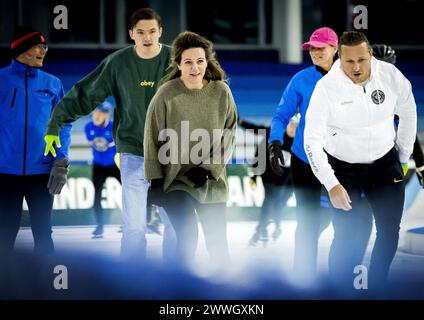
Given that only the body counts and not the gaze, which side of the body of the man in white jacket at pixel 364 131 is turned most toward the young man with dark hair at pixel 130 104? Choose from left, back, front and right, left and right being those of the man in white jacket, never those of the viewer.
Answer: right

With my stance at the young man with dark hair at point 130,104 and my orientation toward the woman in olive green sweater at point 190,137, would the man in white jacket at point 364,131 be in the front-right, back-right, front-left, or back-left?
front-left

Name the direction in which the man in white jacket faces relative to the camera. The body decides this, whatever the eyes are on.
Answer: toward the camera

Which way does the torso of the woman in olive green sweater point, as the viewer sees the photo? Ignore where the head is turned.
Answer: toward the camera

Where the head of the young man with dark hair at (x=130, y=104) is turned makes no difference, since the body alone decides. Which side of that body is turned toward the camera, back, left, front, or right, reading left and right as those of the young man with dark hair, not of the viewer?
front

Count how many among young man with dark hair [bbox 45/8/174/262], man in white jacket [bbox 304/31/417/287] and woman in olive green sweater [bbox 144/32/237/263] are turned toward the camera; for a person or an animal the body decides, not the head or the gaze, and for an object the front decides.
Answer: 3

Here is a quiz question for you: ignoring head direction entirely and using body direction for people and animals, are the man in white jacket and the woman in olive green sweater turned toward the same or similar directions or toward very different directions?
same or similar directions

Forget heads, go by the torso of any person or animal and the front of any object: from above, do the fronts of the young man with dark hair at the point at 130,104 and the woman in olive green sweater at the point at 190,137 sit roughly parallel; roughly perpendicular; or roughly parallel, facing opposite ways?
roughly parallel

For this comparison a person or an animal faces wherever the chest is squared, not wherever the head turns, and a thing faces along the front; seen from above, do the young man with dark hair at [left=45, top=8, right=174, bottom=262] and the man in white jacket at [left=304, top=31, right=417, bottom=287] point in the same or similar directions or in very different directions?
same or similar directions

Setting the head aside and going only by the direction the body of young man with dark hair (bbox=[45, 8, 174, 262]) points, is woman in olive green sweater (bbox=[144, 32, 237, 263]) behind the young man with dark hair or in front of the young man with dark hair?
in front

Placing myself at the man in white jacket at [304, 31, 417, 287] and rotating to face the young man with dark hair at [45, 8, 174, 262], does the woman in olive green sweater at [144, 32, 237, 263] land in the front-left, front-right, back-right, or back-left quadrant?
front-left

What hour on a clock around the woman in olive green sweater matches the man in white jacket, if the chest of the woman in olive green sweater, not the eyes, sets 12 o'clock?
The man in white jacket is roughly at 9 o'clock from the woman in olive green sweater.
